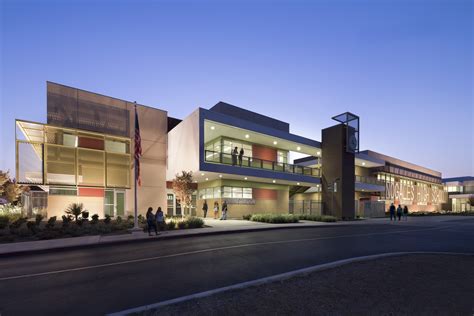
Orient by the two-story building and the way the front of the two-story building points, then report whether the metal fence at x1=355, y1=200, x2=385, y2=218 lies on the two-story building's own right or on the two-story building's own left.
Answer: on the two-story building's own left

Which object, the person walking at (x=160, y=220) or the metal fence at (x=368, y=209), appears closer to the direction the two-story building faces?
the person walking

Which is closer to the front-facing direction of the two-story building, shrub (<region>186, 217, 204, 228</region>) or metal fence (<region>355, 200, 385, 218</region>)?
the shrub

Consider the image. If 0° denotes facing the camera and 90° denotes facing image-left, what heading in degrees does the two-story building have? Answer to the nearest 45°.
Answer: approximately 315°
